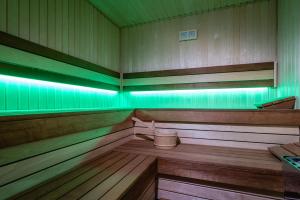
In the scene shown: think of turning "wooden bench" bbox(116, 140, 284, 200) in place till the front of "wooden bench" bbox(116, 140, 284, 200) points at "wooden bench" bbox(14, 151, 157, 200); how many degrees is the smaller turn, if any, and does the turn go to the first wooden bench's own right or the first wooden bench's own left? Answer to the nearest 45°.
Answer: approximately 45° to the first wooden bench's own right

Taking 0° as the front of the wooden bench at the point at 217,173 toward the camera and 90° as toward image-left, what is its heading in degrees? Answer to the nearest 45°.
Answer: approximately 0°
